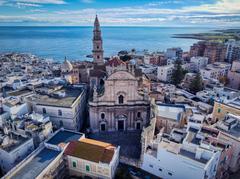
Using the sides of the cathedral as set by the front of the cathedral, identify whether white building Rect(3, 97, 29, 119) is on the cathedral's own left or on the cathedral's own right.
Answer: on the cathedral's own right

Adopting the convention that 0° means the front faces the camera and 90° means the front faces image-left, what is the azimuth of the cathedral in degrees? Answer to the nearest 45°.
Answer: approximately 0°

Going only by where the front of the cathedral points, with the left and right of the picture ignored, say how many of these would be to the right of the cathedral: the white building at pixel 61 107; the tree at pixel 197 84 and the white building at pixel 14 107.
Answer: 2

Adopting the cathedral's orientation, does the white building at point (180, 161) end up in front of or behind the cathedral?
in front

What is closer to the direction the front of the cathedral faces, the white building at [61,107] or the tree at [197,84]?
the white building

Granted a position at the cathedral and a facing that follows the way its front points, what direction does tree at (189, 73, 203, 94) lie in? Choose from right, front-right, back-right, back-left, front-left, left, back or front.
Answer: back-left

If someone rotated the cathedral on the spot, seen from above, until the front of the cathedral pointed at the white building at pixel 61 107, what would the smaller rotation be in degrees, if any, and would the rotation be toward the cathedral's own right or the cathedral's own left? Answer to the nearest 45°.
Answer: approximately 90° to the cathedral's own right

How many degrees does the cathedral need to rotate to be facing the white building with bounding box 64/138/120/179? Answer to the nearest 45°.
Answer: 0° — it already faces it
